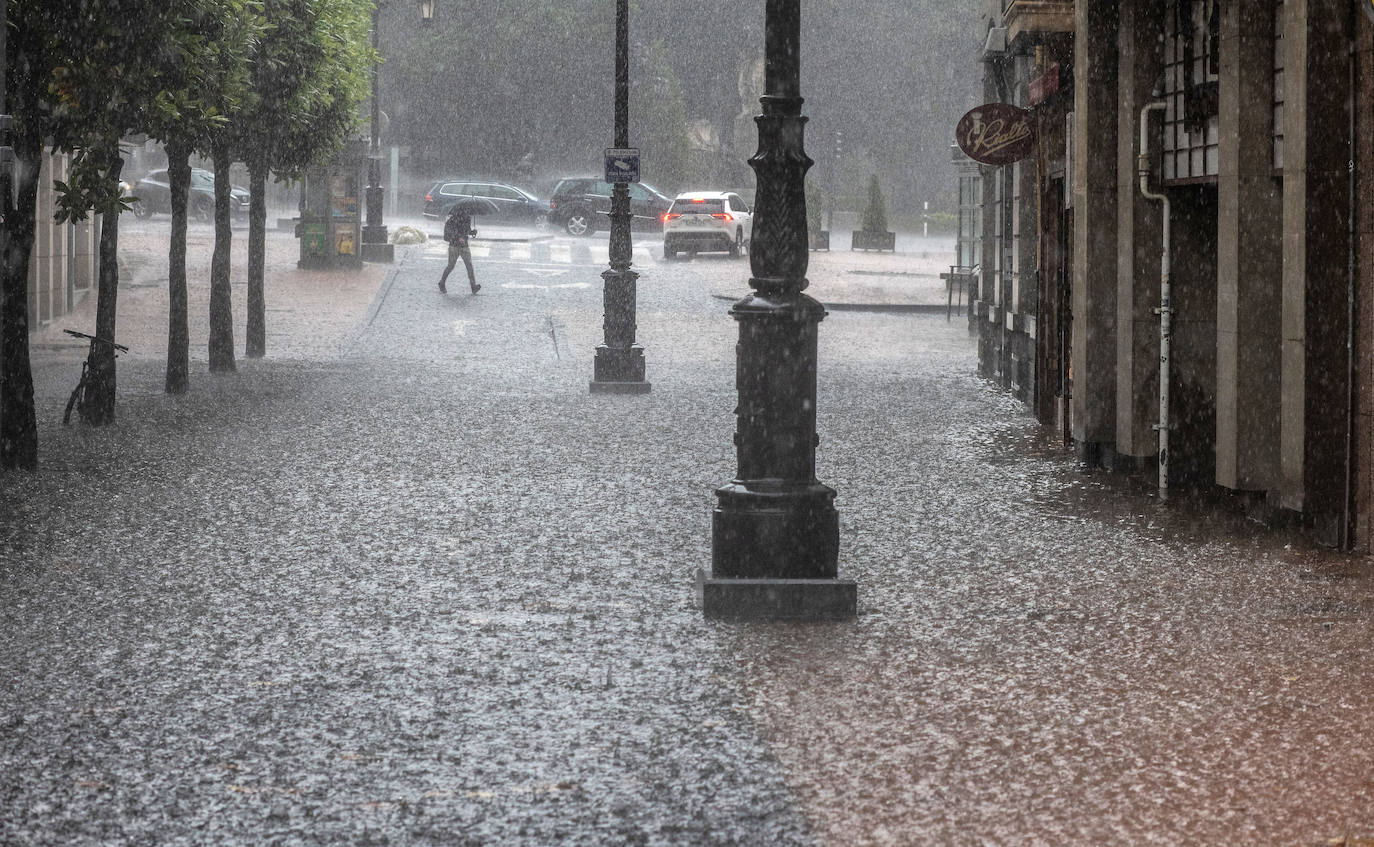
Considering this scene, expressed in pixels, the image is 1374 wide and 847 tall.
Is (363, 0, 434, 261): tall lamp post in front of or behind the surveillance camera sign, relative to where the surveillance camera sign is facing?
behind

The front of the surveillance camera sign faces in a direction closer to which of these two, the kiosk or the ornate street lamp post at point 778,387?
the ornate street lamp post

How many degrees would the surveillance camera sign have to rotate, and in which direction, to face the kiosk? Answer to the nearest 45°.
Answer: approximately 180°

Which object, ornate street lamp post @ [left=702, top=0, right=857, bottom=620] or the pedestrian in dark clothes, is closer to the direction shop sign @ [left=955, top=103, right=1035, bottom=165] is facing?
the ornate street lamp post

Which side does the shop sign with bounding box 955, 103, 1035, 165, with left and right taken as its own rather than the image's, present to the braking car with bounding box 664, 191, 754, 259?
back

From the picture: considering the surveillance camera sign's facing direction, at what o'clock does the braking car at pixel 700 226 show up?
The braking car is roughly at 6 o'clock from the surveillance camera sign.

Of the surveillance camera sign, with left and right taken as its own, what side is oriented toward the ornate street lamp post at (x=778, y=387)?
front

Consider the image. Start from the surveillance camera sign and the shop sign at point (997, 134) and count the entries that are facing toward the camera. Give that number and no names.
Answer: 2

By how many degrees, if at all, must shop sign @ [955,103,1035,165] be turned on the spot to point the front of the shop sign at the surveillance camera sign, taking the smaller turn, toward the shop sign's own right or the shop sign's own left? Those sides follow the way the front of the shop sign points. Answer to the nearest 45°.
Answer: approximately 135° to the shop sign's own right
